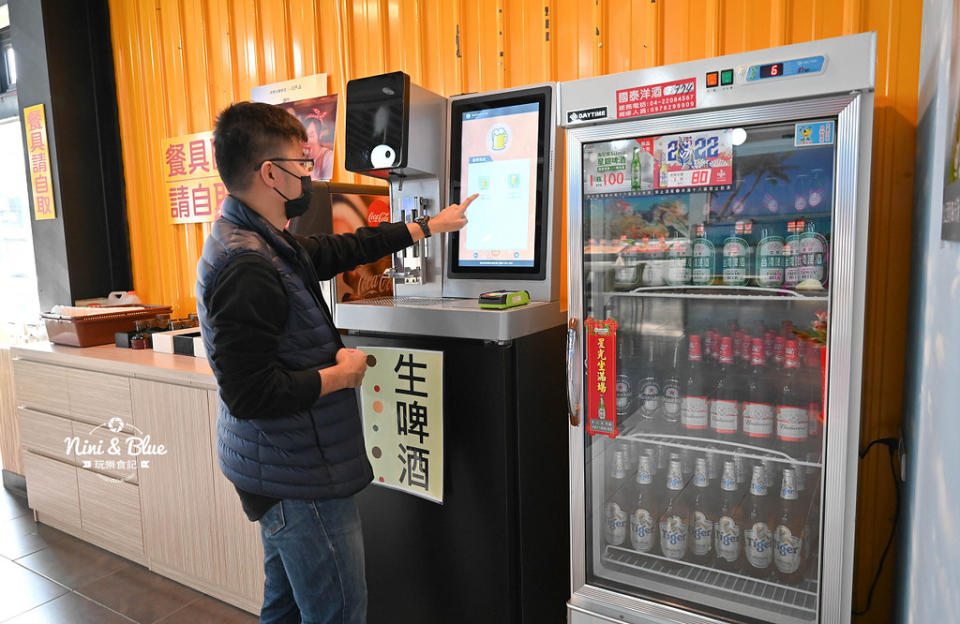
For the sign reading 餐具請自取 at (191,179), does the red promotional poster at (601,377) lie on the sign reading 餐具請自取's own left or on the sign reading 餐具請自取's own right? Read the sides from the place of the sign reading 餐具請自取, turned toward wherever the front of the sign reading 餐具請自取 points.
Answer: on the sign reading 餐具請自取's own left

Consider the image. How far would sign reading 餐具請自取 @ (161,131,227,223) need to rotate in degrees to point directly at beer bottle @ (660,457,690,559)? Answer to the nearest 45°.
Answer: approximately 90° to its left

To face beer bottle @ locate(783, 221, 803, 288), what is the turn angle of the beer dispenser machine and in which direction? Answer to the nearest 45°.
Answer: approximately 90° to its left

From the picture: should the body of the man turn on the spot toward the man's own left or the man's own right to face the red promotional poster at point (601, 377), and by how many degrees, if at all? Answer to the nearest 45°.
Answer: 0° — they already face it

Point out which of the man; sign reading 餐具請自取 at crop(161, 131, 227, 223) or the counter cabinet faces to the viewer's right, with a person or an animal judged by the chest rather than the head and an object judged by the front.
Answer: the man

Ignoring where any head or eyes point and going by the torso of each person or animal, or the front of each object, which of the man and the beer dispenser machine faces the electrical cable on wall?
the man

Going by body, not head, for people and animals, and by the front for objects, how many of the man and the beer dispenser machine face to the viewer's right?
1

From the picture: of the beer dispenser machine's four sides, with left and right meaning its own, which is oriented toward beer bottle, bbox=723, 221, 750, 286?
left

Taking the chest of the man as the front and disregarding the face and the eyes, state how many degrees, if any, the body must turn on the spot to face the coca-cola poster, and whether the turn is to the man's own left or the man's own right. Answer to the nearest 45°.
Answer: approximately 90° to the man's own left

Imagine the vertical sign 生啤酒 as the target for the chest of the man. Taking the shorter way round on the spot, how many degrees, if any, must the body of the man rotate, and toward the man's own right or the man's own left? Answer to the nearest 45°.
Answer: approximately 45° to the man's own left

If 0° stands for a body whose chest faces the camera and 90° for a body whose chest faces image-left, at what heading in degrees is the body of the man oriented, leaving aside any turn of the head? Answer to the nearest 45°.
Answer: approximately 270°
